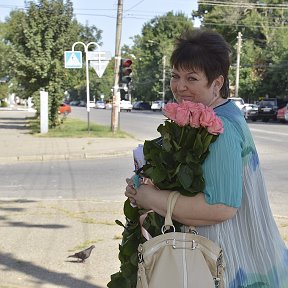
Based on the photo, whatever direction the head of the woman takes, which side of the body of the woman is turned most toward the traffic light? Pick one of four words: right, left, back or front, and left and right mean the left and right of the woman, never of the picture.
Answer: right

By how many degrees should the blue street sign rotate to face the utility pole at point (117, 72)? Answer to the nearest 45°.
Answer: approximately 135° to its left

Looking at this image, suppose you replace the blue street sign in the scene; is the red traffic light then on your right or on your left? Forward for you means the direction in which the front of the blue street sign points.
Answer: on your left

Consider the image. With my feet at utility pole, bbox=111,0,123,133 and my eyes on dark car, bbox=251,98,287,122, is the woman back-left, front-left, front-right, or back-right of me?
back-right

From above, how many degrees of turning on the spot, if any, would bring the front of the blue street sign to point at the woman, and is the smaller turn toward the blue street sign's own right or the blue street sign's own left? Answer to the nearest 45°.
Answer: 0° — it already faces them

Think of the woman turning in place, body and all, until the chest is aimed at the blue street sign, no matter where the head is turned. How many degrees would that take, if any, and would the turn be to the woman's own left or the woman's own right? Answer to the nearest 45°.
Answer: approximately 90° to the woman's own right

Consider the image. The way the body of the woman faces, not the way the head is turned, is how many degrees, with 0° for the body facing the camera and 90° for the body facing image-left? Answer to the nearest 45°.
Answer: approximately 90°

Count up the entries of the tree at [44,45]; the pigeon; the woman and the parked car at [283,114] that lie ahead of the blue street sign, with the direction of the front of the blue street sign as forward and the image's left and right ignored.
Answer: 2

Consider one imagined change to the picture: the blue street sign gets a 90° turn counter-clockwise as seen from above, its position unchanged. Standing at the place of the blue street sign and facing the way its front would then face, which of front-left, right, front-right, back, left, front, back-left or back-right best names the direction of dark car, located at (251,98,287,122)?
front-left

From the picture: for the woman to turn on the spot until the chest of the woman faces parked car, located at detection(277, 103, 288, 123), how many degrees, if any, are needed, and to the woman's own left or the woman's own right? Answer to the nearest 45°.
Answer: approximately 90° to the woman's own right

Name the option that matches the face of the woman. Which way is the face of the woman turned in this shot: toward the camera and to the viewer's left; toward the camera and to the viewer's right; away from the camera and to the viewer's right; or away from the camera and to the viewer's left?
toward the camera and to the viewer's left
